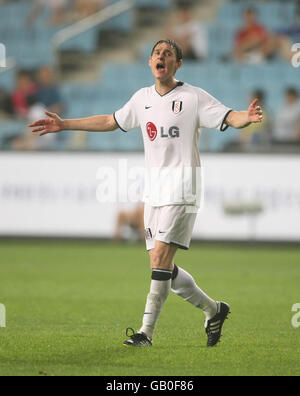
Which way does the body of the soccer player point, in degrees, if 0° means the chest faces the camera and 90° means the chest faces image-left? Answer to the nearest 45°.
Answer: approximately 45°

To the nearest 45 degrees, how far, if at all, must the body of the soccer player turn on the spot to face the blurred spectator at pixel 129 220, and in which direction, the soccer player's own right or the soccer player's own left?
approximately 135° to the soccer player's own right

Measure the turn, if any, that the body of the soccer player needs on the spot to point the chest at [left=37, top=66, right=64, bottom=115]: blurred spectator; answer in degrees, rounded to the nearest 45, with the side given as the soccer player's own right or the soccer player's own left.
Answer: approximately 135° to the soccer player's own right

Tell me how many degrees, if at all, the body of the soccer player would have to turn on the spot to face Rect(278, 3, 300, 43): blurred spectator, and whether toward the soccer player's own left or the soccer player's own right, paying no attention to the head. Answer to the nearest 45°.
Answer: approximately 135° to the soccer player's own right

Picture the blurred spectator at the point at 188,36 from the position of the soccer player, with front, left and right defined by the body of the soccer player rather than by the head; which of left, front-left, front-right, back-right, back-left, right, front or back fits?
back-right

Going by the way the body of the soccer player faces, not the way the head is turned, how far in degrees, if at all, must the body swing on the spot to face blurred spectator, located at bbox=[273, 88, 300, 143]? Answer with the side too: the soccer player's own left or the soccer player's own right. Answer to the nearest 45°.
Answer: approximately 135° to the soccer player's own right

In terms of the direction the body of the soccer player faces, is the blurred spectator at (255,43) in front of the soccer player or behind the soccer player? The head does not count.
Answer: behind

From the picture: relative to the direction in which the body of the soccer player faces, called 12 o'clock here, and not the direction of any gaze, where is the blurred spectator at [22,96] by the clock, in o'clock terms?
The blurred spectator is roughly at 4 o'clock from the soccer player.

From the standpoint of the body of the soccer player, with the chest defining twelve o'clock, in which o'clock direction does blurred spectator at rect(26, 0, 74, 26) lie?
The blurred spectator is roughly at 4 o'clock from the soccer player.

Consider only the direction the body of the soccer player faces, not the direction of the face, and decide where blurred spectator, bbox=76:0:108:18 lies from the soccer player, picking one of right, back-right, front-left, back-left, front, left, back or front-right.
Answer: back-right

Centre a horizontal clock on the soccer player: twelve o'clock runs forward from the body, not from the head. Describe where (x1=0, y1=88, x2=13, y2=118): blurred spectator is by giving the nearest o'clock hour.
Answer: The blurred spectator is roughly at 4 o'clock from the soccer player.
